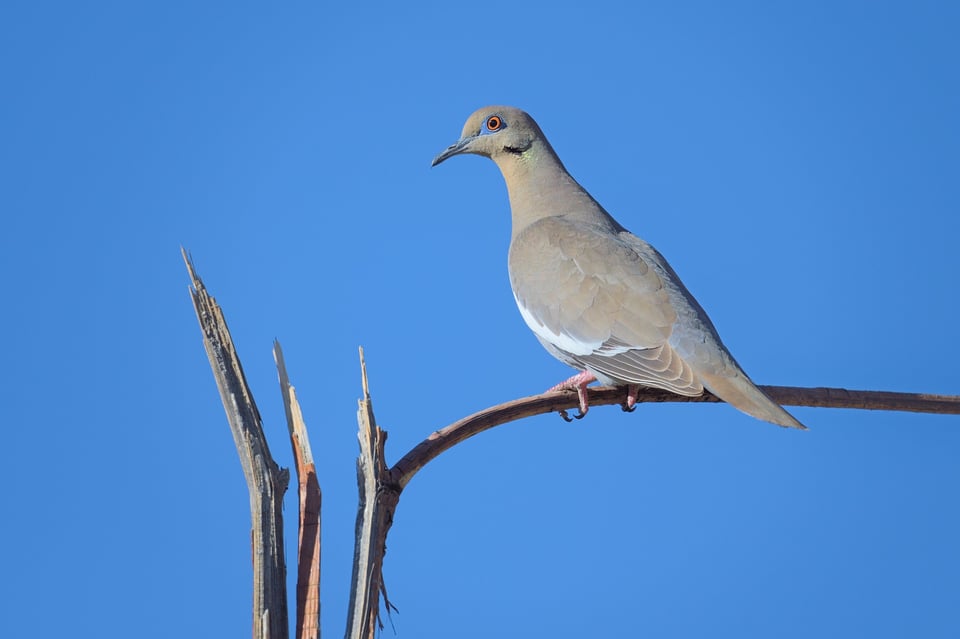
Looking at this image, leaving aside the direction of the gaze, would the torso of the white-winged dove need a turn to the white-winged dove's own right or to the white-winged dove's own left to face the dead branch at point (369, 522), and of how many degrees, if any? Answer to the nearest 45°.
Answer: approximately 45° to the white-winged dove's own left

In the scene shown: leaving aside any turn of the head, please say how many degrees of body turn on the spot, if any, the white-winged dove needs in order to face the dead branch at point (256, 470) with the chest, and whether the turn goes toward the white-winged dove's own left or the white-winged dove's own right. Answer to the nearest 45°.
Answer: approximately 45° to the white-winged dove's own left

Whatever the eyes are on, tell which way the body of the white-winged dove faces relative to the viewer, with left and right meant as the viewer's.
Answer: facing to the left of the viewer

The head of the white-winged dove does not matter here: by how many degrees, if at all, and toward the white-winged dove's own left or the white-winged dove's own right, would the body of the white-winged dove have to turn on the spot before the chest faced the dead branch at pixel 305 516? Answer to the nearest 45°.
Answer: approximately 45° to the white-winged dove's own left
